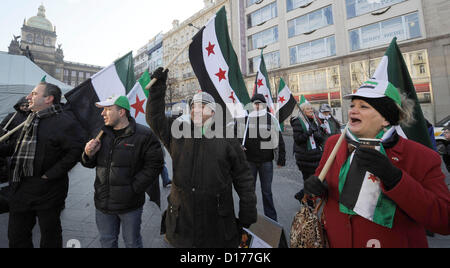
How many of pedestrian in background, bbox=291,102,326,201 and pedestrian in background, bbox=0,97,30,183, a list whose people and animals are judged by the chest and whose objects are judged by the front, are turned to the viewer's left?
0

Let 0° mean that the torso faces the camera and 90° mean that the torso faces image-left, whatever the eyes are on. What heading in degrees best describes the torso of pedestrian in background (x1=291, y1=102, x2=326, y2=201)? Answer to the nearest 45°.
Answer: approximately 315°

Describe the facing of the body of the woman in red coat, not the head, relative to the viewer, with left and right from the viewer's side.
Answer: facing the viewer and to the left of the viewer

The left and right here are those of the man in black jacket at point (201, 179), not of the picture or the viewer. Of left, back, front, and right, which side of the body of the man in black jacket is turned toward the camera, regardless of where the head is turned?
front

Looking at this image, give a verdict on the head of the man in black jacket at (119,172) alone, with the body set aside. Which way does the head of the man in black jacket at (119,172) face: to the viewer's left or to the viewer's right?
to the viewer's left

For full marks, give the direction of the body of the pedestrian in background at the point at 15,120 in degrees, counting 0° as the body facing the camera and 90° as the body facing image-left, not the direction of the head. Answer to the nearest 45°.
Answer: approximately 315°
